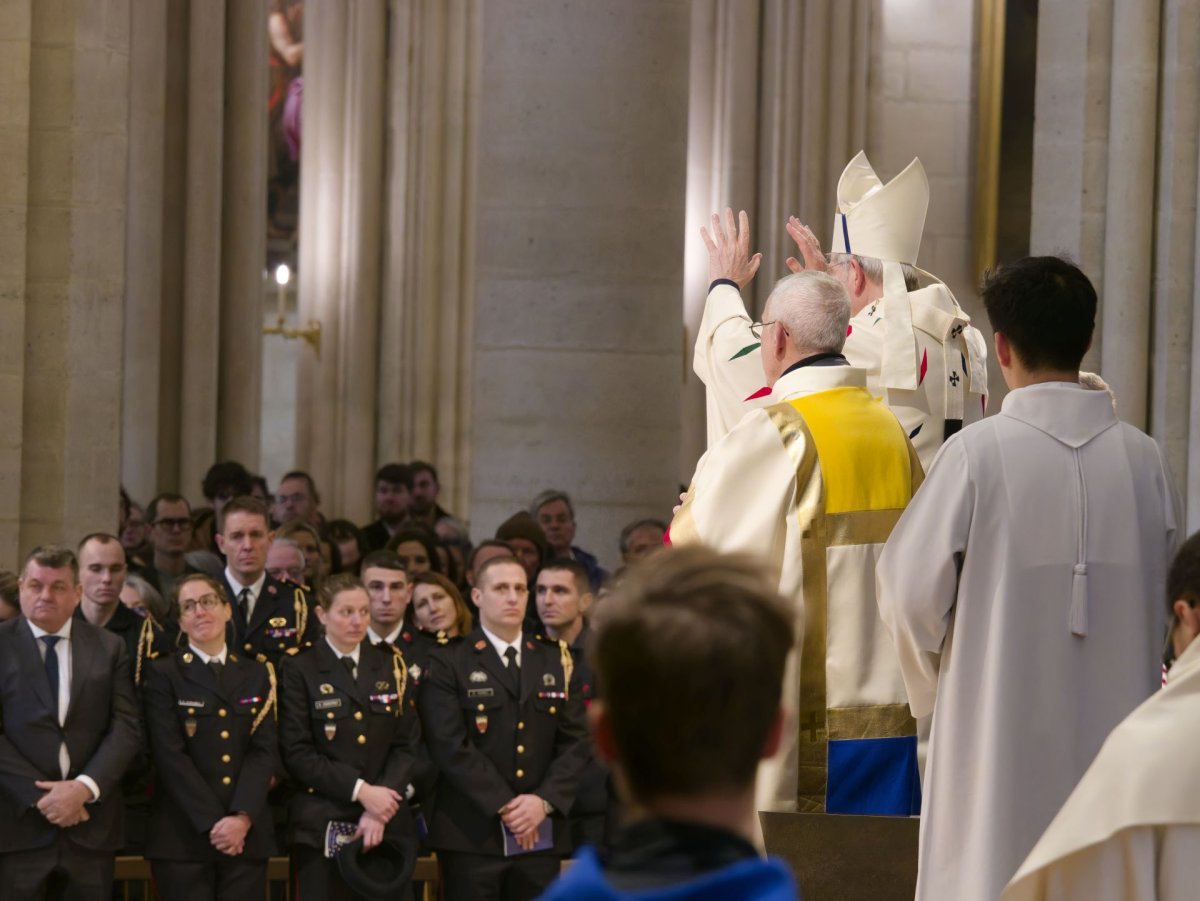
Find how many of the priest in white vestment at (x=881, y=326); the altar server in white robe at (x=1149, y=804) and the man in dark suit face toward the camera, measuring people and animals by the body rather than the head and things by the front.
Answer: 1

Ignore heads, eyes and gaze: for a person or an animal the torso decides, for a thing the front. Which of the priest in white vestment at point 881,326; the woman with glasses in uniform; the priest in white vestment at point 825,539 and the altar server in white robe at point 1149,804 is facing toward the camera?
the woman with glasses in uniform

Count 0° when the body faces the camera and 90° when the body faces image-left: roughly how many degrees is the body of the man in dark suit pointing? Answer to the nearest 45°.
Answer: approximately 0°

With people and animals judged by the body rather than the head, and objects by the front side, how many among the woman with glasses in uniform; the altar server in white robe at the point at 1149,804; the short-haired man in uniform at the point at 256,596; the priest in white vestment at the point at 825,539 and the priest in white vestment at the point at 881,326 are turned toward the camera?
2

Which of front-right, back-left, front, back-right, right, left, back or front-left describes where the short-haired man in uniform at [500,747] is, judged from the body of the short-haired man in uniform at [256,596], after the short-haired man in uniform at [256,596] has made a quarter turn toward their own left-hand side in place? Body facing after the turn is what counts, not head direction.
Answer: front-right

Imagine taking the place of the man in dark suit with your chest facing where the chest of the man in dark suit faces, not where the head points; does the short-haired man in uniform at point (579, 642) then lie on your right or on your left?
on your left

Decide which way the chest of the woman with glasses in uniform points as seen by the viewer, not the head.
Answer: toward the camera

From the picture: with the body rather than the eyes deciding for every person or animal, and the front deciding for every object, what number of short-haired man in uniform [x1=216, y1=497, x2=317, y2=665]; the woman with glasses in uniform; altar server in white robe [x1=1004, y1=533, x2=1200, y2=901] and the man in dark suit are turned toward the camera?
3

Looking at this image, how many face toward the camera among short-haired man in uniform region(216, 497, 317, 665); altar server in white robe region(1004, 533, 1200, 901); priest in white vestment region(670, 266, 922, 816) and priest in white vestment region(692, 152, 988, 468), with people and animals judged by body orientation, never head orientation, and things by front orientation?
1
